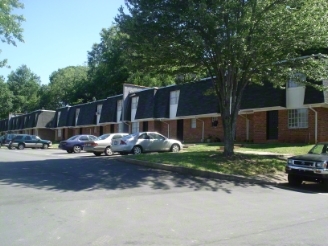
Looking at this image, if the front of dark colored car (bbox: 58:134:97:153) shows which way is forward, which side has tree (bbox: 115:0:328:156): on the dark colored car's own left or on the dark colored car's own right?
on the dark colored car's own right

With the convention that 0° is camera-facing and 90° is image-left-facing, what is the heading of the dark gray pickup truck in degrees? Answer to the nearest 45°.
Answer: approximately 45°

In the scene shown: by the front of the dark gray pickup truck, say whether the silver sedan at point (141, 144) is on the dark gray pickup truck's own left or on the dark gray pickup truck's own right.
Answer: on the dark gray pickup truck's own right

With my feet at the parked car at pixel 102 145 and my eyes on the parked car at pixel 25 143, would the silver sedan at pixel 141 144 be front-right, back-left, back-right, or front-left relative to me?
back-right

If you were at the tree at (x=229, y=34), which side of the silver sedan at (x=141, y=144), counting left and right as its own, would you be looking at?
right
